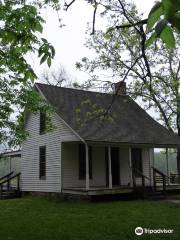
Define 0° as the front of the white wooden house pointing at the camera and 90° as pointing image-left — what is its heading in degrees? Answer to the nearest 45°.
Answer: approximately 315°
